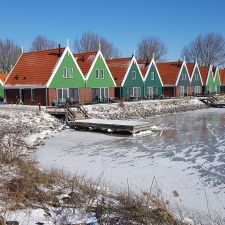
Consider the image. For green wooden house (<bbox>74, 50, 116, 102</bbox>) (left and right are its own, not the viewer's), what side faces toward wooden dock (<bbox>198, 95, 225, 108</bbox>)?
left

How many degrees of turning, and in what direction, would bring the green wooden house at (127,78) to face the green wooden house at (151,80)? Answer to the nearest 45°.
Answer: approximately 90° to its left

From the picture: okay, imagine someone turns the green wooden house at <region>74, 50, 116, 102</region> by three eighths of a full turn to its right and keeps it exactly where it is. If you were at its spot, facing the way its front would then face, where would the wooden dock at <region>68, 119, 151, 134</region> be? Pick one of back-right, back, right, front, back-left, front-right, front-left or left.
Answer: left

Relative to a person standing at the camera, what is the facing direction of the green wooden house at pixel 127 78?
facing the viewer and to the right of the viewer

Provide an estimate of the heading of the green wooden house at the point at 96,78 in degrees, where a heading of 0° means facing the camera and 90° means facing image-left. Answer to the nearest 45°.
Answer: approximately 315°

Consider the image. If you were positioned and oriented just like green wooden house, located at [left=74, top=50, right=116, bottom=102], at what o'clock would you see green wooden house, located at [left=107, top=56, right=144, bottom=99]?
green wooden house, located at [left=107, top=56, right=144, bottom=99] is roughly at 9 o'clock from green wooden house, located at [left=74, top=50, right=116, bottom=102].

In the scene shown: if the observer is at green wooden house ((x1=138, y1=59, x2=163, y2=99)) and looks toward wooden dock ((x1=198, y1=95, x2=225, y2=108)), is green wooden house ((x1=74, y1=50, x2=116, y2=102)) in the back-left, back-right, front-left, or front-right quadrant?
back-right

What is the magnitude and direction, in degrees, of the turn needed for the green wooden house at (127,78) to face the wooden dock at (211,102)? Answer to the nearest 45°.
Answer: approximately 90° to its left

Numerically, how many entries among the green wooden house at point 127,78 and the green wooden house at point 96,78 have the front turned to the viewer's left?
0

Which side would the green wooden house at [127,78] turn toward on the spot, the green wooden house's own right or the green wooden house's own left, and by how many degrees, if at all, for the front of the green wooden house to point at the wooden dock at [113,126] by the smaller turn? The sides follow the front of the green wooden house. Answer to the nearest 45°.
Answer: approximately 45° to the green wooden house's own right

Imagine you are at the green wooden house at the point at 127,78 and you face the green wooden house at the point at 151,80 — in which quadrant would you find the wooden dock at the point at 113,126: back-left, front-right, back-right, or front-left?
back-right
